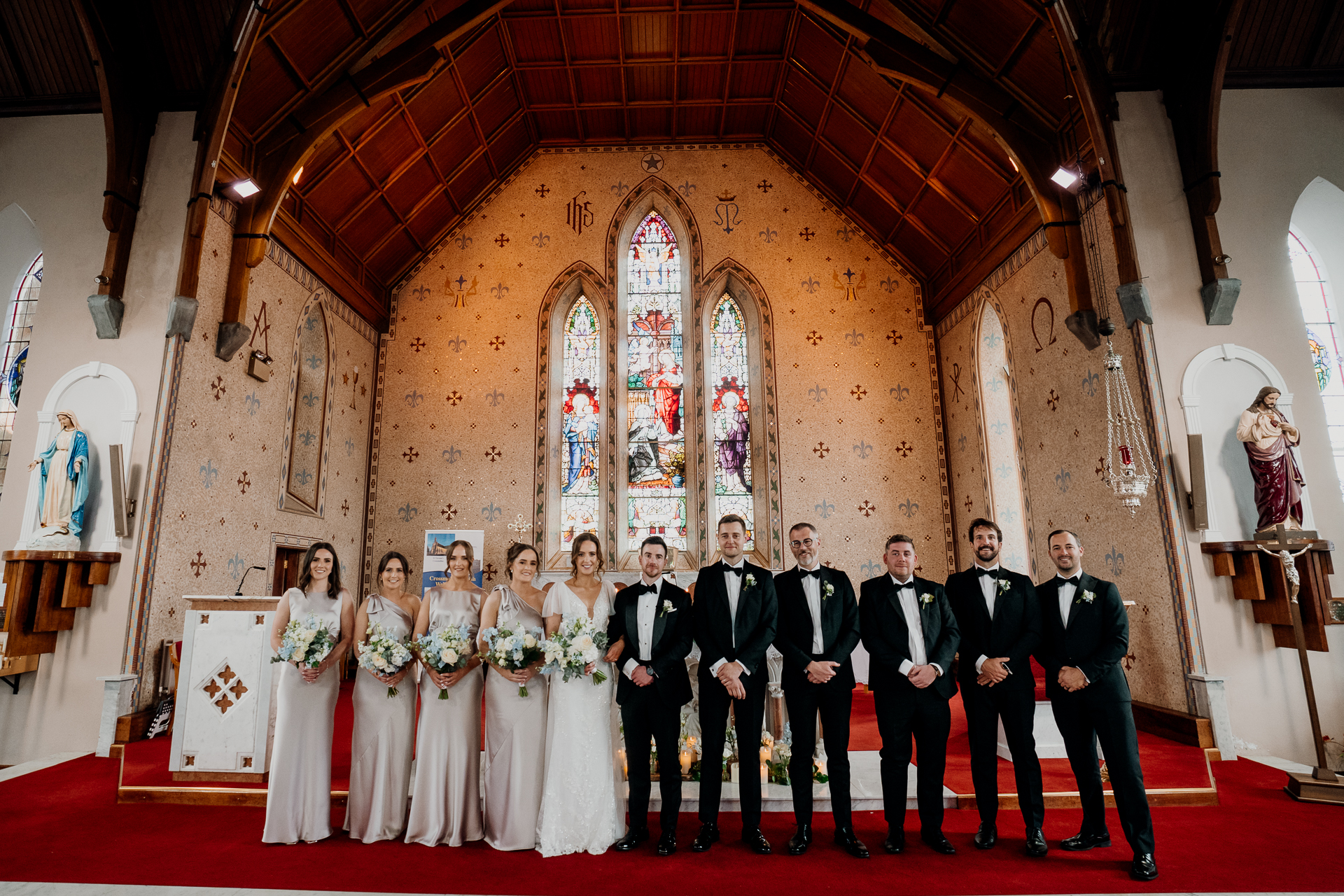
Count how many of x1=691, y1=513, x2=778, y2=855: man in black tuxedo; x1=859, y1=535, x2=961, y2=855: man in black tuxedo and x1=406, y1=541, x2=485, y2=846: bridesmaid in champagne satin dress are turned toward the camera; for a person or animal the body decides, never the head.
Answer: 3

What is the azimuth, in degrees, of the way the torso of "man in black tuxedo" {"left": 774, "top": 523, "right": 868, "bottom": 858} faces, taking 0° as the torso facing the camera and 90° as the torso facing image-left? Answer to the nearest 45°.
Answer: approximately 0°

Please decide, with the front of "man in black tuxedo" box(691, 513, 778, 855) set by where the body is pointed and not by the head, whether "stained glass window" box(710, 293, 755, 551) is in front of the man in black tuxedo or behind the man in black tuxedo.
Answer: behind

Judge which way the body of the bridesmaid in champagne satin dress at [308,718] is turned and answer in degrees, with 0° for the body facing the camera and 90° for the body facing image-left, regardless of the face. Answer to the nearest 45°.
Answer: approximately 0°

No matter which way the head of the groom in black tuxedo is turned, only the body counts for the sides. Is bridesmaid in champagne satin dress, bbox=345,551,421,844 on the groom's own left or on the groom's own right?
on the groom's own right

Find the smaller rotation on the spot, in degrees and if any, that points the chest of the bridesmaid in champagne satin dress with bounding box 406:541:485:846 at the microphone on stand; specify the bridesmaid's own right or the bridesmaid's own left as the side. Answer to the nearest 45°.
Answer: approximately 135° to the bridesmaid's own right

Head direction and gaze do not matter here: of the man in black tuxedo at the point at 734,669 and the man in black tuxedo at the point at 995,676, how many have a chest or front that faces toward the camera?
2

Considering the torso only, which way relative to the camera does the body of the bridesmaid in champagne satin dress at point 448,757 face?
toward the camera

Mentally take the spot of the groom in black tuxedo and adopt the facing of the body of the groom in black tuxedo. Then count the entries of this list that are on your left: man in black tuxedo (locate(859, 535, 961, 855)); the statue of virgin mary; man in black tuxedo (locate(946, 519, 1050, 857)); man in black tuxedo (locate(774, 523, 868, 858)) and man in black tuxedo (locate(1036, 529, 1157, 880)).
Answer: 4

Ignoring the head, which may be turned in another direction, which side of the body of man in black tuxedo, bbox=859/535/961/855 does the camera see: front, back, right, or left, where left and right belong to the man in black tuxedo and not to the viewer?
front

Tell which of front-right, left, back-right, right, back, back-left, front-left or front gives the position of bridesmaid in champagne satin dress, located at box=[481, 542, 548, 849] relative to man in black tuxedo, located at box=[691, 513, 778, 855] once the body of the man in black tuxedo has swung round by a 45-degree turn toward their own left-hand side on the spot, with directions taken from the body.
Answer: back-right

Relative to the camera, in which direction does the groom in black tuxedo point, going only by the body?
toward the camera

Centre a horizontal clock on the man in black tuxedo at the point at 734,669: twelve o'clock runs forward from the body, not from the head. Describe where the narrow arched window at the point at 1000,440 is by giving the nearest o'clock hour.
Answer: The narrow arched window is roughly at 7 o'clock from the man in black tuxedo.
